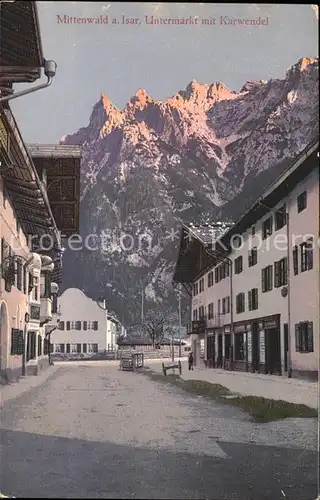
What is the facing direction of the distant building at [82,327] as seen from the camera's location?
facing the viewer

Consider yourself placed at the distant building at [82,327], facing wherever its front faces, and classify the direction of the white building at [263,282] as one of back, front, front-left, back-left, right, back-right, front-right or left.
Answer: left
